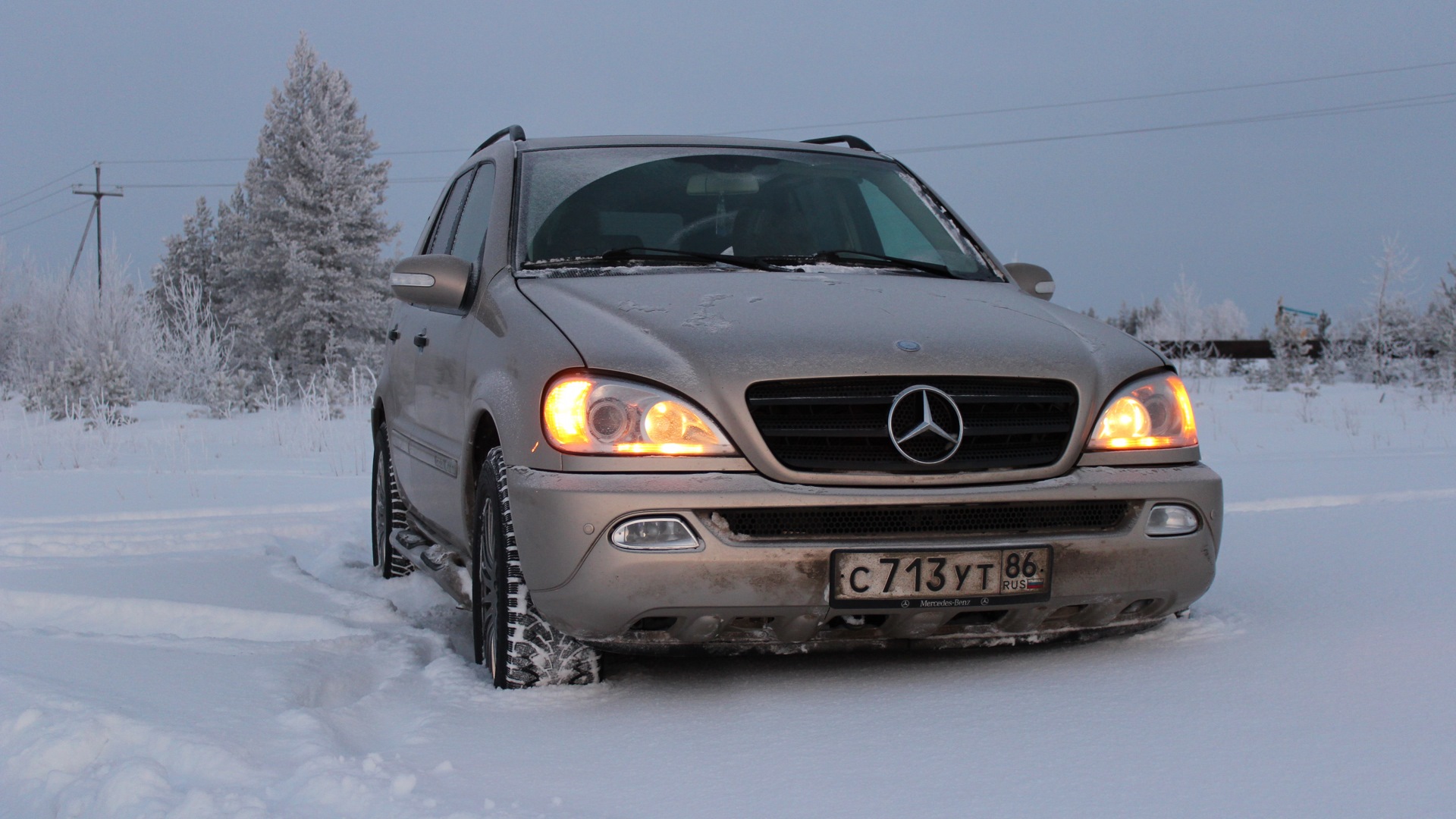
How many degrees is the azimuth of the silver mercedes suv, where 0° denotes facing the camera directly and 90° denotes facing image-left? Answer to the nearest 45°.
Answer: approximately 315°

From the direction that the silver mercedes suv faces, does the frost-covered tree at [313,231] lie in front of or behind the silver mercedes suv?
behind

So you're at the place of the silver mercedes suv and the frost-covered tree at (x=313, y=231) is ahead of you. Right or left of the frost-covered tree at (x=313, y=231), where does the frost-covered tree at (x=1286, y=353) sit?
right

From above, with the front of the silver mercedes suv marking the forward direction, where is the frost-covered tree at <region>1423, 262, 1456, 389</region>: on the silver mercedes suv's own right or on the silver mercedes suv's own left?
on the silver mercedes suv's own left

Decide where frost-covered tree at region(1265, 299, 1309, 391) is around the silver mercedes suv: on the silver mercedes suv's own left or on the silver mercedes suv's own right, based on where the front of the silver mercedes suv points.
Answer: on the silver mercedes suv's own left

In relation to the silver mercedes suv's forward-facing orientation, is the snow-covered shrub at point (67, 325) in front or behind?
behind
